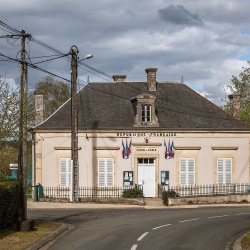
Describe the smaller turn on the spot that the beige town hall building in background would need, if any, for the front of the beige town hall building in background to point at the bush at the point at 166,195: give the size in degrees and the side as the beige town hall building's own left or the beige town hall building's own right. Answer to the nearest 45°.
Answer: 0° — it already faces it

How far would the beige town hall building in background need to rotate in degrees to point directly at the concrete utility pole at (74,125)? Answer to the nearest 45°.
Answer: approximately 45° to its right

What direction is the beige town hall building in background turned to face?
toward the camera

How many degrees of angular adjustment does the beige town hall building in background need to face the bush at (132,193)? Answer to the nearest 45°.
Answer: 0° — it already faces it

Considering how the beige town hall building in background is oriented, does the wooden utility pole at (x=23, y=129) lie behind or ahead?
ahead

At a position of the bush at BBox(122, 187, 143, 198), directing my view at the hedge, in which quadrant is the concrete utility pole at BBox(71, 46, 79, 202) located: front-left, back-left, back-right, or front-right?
front-right

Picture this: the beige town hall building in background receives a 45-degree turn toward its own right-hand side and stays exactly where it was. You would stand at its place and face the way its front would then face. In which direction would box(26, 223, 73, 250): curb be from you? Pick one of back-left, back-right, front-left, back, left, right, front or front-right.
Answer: front-left

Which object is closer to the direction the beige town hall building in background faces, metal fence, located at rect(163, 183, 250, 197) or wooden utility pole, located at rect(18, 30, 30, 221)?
the wooden utility pole
